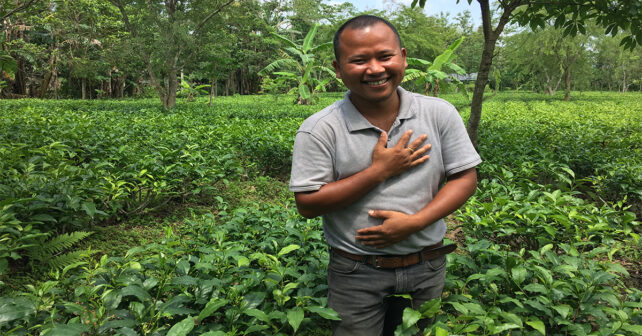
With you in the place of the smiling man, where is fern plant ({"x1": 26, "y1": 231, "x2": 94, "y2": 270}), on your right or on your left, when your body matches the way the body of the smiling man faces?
on your right

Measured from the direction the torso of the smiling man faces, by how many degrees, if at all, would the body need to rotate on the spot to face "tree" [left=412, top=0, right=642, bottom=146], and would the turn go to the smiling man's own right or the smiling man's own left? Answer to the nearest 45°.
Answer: approximately 135° to the smiling man's own left

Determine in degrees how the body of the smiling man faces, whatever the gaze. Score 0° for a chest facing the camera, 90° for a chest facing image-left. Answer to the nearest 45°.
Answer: approximately 0°

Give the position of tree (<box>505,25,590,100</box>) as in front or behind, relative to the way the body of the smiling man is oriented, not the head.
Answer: behind

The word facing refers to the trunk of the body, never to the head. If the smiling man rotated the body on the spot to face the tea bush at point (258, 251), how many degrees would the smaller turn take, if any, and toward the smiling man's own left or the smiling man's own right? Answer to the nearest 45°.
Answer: approximately 135° to the smiling man's own right

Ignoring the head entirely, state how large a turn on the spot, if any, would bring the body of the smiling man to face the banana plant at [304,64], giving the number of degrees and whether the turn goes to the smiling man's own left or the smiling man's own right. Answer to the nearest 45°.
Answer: approximately 180°
